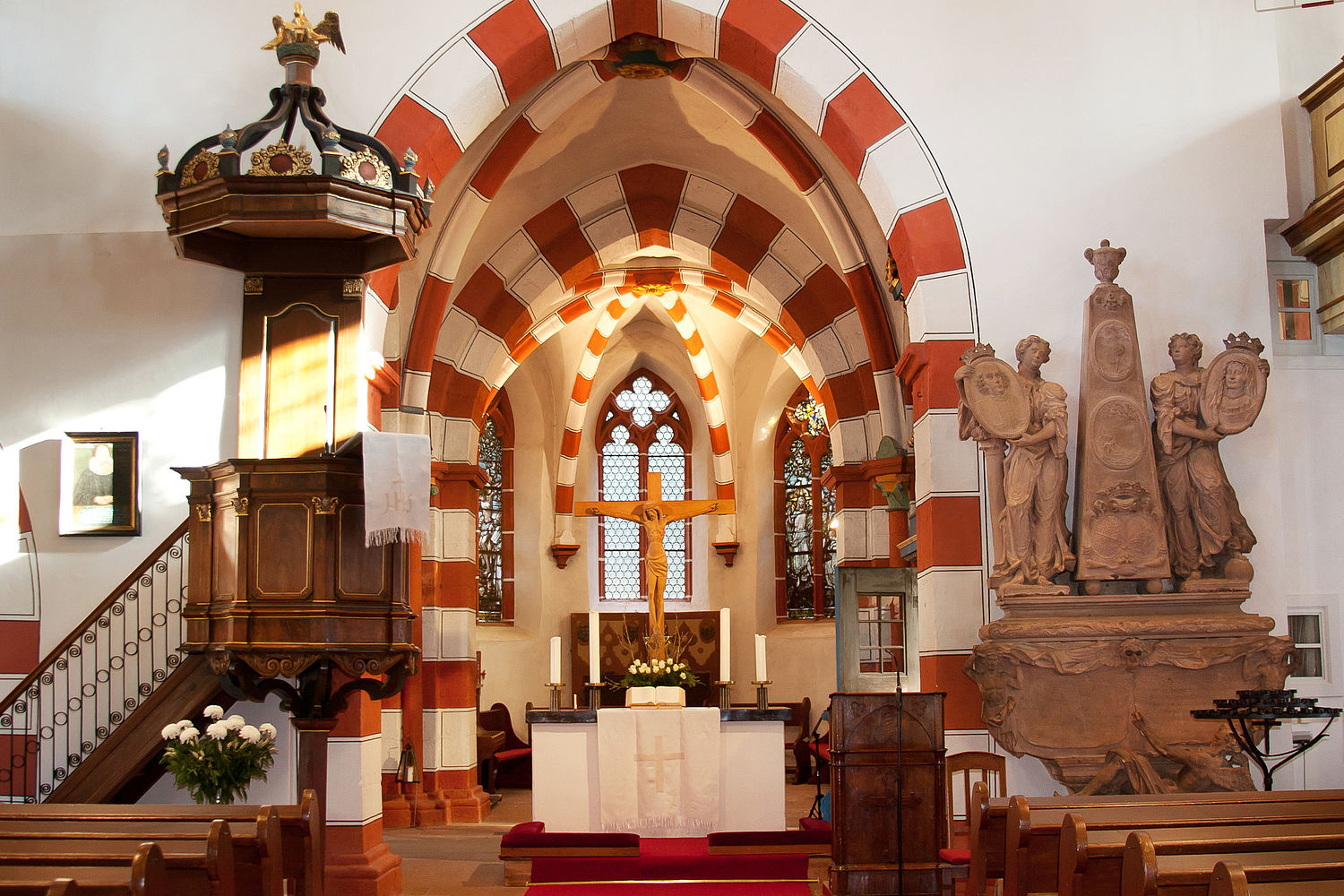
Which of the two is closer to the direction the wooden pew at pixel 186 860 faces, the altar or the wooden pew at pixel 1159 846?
the altar

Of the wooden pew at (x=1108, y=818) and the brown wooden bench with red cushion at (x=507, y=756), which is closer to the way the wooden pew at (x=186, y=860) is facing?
the brown wooden bench with red cushion

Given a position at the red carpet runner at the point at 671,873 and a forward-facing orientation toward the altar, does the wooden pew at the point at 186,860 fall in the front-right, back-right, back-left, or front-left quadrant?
back-left

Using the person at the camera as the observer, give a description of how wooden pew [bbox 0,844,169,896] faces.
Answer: facing away from the viewer

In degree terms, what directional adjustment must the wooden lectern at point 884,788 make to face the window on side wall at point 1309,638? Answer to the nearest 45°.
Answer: approximately 135° to its left

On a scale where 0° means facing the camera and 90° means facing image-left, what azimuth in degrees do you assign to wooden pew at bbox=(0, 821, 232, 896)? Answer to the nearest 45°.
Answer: approximately 180°

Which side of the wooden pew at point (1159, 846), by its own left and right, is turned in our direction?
back
